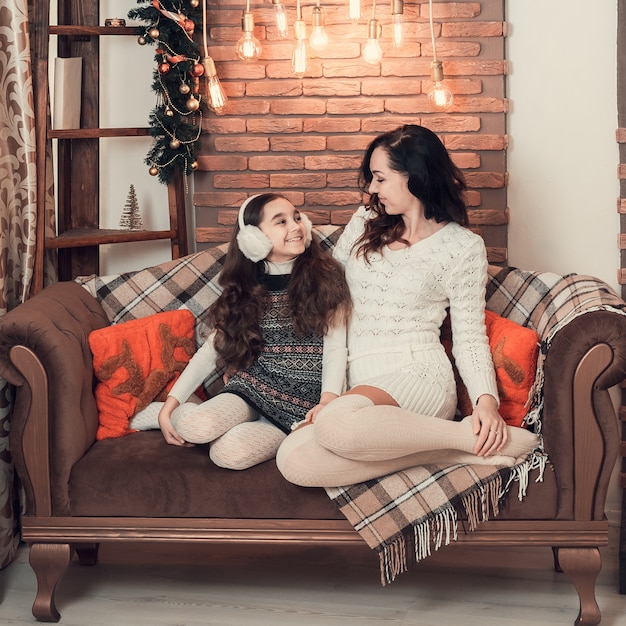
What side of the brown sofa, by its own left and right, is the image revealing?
front

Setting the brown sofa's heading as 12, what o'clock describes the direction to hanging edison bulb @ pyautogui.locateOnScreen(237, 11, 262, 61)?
The hanging edison bulb is roughly at 6 o'clock from the brown sofa.

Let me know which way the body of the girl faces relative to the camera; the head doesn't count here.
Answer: toward the camera

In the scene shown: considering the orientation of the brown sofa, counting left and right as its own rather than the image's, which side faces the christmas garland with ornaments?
back

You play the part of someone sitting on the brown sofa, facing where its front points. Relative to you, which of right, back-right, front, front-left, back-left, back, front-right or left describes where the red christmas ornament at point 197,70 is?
back

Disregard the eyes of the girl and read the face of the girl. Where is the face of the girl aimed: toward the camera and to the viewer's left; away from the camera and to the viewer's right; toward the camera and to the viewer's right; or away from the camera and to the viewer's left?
toward the camera and to the viewer's right
